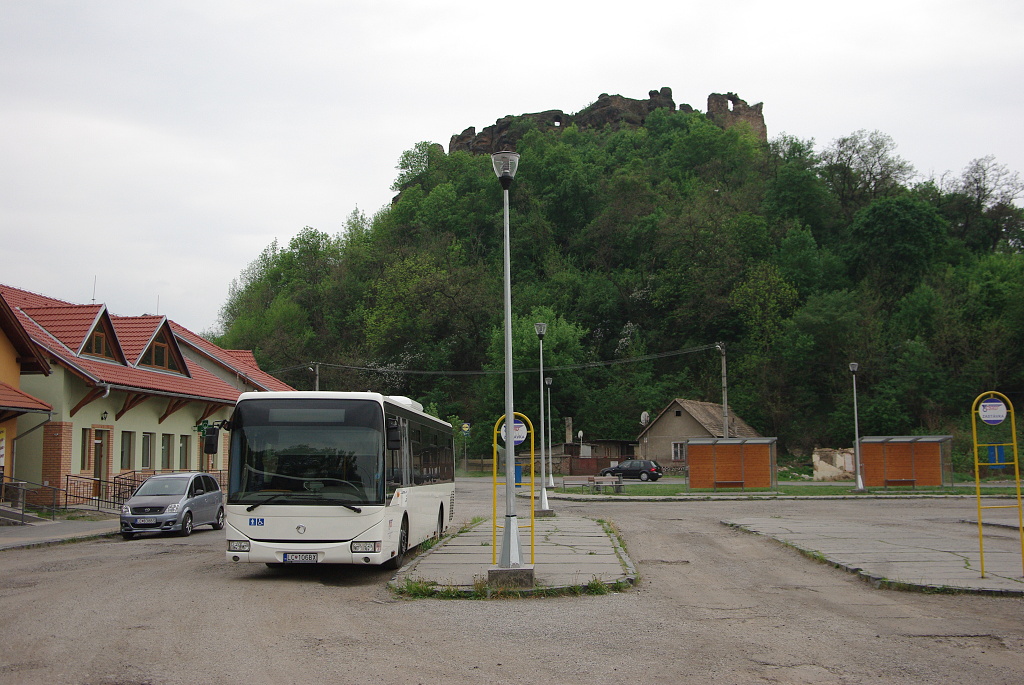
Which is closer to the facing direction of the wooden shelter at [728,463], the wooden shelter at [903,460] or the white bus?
the white bus

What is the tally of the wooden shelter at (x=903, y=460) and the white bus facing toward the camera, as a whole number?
2

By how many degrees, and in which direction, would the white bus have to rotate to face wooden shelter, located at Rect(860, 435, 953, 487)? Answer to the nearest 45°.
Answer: approximately 135° to its left

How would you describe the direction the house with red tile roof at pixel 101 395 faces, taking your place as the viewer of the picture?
facing the viewer and to the right of the viewer

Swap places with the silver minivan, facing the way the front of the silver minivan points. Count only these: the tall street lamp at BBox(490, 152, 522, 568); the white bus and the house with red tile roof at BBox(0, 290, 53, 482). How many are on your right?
1

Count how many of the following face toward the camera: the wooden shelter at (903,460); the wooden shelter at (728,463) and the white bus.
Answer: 3

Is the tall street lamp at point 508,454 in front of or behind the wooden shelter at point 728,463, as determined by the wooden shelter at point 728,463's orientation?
in front

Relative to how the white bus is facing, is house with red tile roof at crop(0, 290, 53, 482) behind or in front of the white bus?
behind

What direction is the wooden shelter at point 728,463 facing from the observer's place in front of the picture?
facing the viewer

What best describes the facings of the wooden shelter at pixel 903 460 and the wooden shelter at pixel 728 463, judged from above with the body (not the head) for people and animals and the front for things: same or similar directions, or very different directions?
same or similar directions

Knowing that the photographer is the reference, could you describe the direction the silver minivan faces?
facing the viewer and to the left of the viewer

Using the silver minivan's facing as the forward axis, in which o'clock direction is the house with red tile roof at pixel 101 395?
The house with red tile roof is roughly at 4 o'clock from the silver minivan.

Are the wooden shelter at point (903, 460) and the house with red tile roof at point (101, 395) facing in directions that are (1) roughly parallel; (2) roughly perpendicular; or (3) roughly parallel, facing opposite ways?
roughly perpendicular

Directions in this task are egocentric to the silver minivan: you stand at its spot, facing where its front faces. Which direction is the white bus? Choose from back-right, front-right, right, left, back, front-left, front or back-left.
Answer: front-left

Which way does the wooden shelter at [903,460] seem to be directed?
toward the camera
